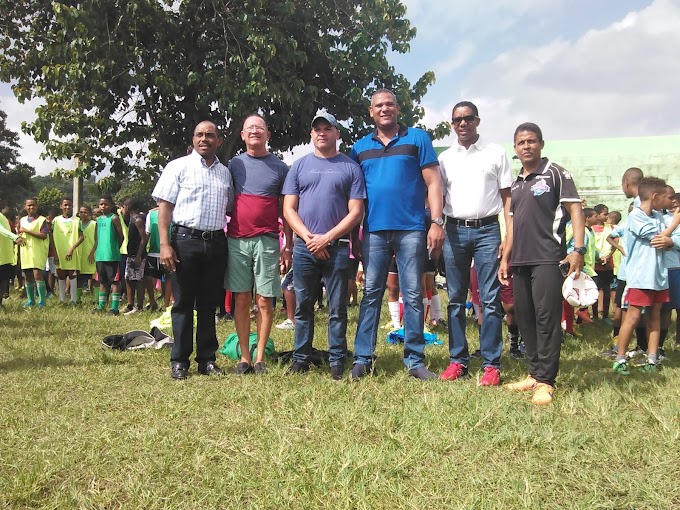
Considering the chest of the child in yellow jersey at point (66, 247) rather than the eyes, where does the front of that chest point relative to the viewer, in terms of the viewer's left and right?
facing the viewer

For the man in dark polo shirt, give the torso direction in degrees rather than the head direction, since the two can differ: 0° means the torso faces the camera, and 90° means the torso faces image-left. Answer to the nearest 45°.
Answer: approximately 45°

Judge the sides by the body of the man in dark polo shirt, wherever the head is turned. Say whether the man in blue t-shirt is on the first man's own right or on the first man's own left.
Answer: on the first man's own right

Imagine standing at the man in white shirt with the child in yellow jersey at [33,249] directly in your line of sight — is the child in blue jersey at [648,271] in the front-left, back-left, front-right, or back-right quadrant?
back-right

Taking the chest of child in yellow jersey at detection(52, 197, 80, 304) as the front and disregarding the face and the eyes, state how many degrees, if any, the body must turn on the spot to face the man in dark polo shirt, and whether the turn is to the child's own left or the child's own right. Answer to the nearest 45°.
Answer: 0° — they already face them

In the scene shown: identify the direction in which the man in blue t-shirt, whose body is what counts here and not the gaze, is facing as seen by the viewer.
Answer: toward the camera

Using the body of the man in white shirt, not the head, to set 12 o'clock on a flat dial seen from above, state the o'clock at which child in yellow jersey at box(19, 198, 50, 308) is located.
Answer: The child in yellow jersey is roughly at 4 o'clock from the man in white shirt.

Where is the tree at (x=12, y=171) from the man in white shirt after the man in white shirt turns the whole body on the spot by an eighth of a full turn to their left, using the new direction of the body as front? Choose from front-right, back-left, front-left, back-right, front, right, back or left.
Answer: back

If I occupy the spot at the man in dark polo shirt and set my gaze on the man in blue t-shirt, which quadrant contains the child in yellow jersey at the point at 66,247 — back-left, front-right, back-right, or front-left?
front-right

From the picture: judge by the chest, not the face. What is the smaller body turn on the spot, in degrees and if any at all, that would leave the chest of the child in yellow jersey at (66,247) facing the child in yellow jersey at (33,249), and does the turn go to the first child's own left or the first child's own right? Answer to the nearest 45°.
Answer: approximately 45° to the first child's own right

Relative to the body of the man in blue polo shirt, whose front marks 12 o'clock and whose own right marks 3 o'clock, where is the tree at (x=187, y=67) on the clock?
The tree is roughly at 5 o'clock from the man in blue polo shirt.
